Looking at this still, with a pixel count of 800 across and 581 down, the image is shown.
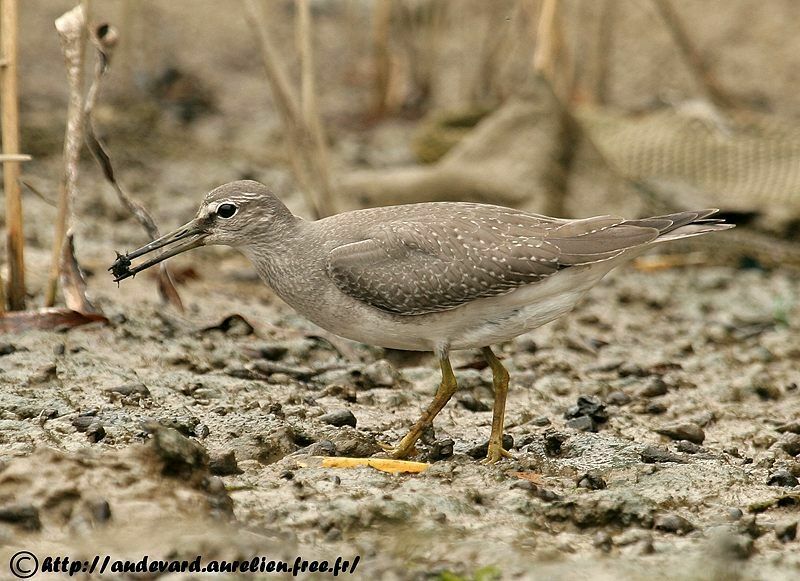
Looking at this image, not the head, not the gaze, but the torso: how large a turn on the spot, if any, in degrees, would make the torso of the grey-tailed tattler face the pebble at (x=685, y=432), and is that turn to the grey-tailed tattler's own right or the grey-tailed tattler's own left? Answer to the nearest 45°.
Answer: approximately 180°

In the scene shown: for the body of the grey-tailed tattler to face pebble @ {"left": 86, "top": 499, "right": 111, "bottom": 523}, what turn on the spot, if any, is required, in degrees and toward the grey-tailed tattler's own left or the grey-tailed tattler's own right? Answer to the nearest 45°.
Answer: approximately 45° to the grey-tailed tattler's own left

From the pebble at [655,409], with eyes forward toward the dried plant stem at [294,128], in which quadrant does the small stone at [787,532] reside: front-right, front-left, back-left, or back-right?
back-left

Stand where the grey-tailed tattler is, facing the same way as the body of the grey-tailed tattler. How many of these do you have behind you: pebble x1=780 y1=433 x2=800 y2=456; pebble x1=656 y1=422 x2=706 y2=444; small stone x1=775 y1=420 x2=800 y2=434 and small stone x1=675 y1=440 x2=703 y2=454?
4

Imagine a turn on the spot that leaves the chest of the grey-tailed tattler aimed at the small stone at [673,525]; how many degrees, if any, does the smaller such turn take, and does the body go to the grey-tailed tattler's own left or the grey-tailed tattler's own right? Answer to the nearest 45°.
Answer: approximately 135° to the grey-tailed tattler's own left

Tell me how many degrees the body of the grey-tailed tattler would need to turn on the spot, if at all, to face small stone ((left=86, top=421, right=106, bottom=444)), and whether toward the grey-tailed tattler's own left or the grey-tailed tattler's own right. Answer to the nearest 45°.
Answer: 0° — it already faces it

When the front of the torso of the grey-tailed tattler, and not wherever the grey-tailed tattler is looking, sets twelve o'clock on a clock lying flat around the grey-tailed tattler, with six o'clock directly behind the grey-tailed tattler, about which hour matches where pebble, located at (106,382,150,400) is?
The pebble is roughly at 12 o'clock from the grey-tailed tattler.

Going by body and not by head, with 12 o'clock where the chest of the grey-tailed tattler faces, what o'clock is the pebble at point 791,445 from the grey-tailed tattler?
The pebble is roughly at 6 o'clock from the grey-tailed tattler.

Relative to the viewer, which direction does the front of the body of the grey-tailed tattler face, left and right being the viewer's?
facing to the left of the viewer

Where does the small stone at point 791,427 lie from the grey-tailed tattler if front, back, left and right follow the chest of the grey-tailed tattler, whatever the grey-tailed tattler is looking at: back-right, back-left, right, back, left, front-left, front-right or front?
back

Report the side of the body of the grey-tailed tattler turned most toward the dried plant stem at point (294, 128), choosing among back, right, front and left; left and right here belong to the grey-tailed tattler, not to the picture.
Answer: right

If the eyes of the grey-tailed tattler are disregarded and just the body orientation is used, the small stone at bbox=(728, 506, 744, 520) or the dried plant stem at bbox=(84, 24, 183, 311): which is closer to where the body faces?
the dried plant stem

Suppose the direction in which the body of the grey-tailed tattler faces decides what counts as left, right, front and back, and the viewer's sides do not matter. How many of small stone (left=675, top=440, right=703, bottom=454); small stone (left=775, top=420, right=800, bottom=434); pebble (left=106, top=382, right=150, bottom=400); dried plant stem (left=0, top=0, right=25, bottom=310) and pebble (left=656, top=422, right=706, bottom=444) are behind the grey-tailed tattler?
3

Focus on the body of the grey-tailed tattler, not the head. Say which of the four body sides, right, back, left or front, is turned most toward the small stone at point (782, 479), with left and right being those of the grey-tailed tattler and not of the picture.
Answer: back

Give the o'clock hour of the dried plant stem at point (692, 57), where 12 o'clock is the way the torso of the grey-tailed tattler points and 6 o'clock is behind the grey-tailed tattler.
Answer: The dried plant stem is roughly at 4 o'clock from the grey-tailed tattler.
